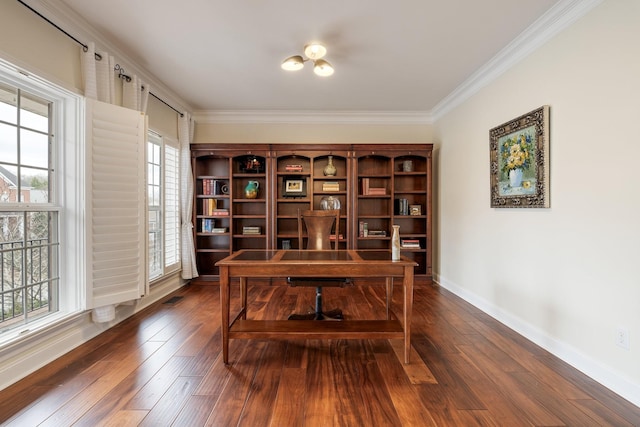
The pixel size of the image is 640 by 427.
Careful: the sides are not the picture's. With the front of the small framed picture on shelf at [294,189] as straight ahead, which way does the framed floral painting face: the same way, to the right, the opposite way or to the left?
to the right

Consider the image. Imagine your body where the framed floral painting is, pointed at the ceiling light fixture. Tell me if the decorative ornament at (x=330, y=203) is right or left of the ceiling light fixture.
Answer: right

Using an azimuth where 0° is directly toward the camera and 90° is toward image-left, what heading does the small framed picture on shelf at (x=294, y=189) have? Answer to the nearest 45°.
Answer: approximately 0°

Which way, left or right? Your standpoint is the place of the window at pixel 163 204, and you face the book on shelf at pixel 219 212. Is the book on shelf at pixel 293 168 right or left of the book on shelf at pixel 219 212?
right

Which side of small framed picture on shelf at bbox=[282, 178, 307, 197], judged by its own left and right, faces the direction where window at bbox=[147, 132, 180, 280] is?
right

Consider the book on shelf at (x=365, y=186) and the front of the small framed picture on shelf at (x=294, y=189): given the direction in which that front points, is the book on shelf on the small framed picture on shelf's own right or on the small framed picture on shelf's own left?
on the small framed picture on shelf's own left

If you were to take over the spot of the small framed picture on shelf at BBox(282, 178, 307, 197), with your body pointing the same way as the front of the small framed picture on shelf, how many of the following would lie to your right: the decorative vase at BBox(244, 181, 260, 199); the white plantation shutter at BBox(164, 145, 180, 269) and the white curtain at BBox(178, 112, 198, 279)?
3

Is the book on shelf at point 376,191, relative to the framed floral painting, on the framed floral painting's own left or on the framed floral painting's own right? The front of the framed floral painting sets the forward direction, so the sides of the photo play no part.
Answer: on the framed floral painting's own right

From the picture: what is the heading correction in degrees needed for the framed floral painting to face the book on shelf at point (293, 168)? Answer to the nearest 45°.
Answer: approximately 45° to its right

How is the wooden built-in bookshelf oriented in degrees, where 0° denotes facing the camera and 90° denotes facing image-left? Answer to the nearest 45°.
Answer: approximately 0°

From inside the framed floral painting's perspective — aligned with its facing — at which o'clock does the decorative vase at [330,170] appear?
The decorative vase is roughly at 2 o'clock from the framed floral painting.
